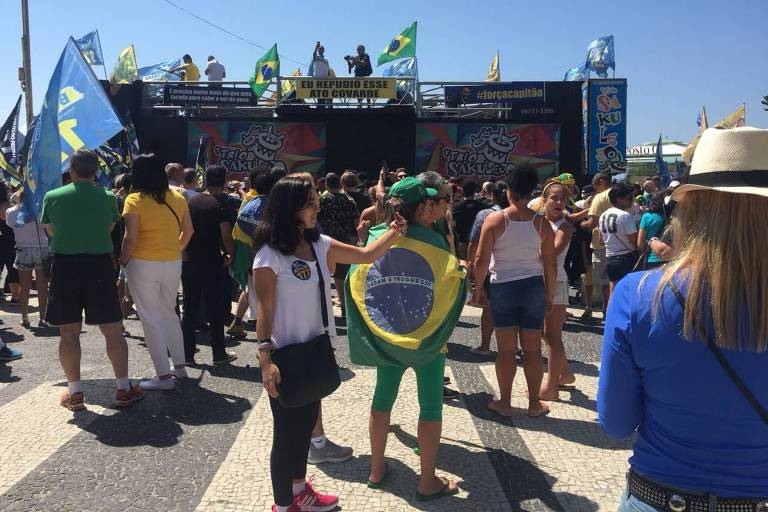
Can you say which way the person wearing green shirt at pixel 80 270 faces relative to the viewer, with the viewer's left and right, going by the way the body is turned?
facing away from the viewer

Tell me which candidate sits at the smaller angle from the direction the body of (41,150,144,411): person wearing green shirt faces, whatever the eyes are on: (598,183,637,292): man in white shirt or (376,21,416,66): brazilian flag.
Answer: the brazilian flag

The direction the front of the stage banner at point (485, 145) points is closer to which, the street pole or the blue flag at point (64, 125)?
the blue flag

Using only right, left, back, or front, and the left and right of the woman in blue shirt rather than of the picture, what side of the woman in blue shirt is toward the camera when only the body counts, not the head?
back

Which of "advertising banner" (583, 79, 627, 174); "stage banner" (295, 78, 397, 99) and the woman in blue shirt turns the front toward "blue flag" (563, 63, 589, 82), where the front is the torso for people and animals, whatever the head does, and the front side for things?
the woman in blue shirt

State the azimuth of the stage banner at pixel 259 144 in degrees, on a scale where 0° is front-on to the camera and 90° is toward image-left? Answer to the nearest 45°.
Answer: approximately 0°

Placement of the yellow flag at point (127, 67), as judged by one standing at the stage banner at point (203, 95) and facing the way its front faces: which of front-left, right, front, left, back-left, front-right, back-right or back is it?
back-right

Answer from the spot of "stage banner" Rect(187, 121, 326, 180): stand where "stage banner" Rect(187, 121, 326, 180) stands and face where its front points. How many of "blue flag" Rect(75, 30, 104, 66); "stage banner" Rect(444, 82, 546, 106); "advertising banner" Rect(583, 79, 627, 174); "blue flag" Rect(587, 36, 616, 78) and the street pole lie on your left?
3
